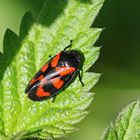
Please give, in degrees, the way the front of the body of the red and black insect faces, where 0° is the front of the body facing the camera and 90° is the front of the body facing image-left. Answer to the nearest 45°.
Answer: approximately 225°

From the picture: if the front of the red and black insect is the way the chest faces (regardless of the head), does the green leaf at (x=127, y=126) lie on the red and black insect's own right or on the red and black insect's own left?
on the red and black insect's own right
